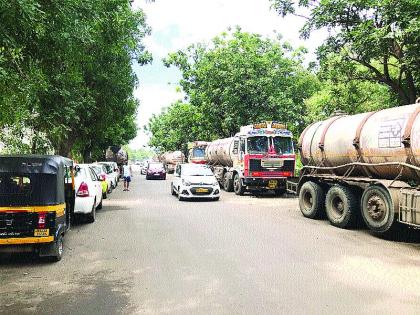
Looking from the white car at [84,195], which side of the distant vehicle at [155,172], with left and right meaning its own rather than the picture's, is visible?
front

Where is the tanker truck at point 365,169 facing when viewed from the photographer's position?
facing the viewer and to the right of the viewer

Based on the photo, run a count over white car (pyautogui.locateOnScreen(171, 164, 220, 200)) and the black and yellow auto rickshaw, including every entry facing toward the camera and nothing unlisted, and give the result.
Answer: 1

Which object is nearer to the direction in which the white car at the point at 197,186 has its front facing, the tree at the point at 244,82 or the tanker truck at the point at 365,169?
the tanker truck

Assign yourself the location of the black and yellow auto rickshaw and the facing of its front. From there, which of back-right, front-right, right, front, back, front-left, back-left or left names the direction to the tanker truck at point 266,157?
front-right

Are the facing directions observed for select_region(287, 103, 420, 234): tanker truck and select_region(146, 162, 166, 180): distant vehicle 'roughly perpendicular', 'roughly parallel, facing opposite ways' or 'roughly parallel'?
roughly parallel

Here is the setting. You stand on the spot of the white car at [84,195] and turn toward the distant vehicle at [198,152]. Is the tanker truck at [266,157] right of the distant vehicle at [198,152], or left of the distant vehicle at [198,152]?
right

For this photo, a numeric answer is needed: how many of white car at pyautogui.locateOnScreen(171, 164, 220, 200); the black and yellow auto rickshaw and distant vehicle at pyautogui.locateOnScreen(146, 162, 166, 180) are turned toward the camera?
2

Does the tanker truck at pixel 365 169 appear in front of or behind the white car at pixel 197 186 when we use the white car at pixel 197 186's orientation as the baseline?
in front

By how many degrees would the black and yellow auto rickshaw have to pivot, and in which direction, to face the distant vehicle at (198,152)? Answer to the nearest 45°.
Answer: approximately 45° to its right

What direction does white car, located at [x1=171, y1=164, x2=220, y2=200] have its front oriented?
toward the camera

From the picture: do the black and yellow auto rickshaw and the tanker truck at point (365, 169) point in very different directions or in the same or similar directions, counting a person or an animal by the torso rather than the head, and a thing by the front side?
very different directions

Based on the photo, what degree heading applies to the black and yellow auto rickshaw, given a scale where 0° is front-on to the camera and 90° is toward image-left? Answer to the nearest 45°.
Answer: approximately 180°

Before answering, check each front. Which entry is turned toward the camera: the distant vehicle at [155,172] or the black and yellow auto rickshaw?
the distant vehicle

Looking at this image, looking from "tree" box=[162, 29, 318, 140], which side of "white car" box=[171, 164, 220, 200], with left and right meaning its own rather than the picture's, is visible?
back

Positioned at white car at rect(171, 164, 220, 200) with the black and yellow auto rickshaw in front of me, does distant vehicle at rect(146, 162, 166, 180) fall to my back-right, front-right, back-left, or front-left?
back-right

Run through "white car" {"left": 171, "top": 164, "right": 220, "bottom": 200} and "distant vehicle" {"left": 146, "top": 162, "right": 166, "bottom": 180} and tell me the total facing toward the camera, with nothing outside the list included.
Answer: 2

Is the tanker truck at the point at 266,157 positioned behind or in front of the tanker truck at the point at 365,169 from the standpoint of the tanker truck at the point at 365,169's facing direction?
behind

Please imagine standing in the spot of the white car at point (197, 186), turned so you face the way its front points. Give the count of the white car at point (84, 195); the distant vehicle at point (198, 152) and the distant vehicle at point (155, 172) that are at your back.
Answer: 2
